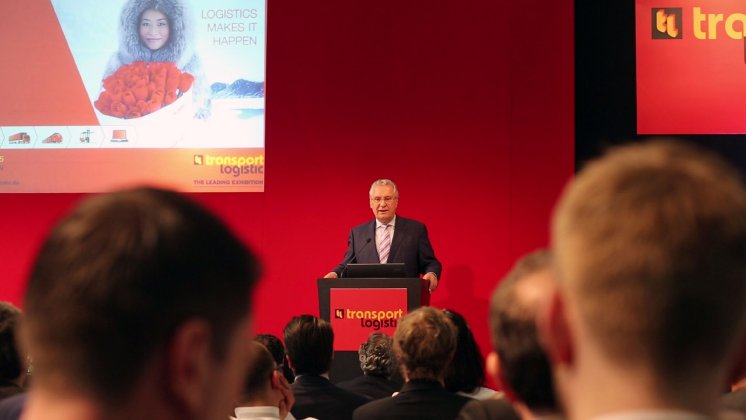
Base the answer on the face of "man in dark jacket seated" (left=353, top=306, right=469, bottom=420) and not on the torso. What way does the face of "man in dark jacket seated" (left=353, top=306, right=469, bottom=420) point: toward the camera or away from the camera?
away from the camera

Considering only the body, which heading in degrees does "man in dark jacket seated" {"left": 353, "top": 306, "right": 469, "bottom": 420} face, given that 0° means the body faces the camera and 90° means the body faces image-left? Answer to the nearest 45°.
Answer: approximately 180°

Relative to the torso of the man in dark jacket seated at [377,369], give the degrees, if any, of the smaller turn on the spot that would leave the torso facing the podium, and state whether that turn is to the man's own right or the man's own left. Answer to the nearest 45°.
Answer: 0° — they already face it

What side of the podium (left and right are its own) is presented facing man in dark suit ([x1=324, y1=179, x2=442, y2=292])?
back

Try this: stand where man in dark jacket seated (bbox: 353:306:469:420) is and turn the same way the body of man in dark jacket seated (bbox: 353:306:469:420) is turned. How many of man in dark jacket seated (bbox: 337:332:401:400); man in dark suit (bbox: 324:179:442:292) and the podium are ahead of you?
3

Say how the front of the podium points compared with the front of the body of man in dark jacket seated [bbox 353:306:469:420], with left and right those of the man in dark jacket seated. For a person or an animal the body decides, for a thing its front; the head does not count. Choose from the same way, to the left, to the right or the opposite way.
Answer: the opposite way

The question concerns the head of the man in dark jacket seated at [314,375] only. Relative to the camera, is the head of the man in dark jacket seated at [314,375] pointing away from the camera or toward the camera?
away from the camera

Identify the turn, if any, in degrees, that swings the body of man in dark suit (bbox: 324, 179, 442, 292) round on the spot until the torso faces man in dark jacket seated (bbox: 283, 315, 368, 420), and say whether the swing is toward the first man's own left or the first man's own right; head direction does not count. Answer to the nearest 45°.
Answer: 0° — they already face them

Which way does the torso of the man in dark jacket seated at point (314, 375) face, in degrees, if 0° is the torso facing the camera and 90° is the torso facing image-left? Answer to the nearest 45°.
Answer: approximately 180°
